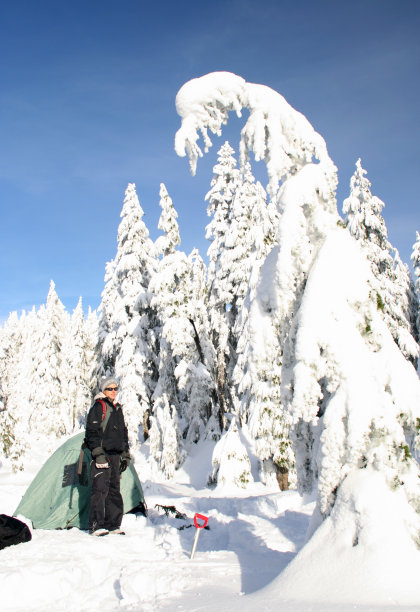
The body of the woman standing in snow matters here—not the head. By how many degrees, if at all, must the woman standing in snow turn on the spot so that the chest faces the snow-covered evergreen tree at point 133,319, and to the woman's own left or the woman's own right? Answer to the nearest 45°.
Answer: approximately 135° to the woman's own left

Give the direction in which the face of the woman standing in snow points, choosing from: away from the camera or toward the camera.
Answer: toward the camera

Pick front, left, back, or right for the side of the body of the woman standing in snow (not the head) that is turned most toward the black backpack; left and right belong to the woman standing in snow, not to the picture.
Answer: right

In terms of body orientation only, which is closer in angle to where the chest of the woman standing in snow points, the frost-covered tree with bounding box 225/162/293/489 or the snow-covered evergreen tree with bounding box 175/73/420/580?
the snow-covered evergreen tree

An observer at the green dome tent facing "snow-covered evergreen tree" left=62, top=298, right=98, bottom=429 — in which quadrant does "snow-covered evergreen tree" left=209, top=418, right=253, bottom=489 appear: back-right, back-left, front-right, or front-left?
front-right

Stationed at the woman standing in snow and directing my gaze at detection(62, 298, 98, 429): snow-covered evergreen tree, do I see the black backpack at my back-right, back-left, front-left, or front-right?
back-left

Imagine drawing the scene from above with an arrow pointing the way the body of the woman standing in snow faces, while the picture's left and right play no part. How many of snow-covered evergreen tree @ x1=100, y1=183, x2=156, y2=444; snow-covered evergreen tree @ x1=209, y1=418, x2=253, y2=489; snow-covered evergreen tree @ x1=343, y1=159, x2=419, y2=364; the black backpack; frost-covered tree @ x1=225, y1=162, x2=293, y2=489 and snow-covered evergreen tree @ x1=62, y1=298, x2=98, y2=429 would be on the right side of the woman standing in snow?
1

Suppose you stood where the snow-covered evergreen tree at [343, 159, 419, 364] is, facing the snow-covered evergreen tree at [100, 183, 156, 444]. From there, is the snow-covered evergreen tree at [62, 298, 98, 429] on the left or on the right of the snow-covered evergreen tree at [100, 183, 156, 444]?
right

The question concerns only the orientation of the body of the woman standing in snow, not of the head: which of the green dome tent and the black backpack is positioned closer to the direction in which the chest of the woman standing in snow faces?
the black backpack

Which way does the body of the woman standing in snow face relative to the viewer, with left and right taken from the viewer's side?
facing the viewer and to the right of the viewer

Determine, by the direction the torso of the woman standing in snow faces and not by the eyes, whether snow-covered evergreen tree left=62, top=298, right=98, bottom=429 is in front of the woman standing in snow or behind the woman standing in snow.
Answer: behind

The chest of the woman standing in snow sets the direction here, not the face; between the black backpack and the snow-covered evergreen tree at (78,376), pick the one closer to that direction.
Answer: the black backpack

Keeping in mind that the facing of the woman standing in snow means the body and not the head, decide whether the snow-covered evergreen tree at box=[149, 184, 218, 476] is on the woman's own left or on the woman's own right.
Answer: on the woman's own left

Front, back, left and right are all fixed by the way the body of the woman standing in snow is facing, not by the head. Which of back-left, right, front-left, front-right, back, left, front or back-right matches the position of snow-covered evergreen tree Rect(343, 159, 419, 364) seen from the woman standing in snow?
left

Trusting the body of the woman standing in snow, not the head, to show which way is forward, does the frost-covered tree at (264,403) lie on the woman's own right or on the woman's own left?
on the woman's own left
